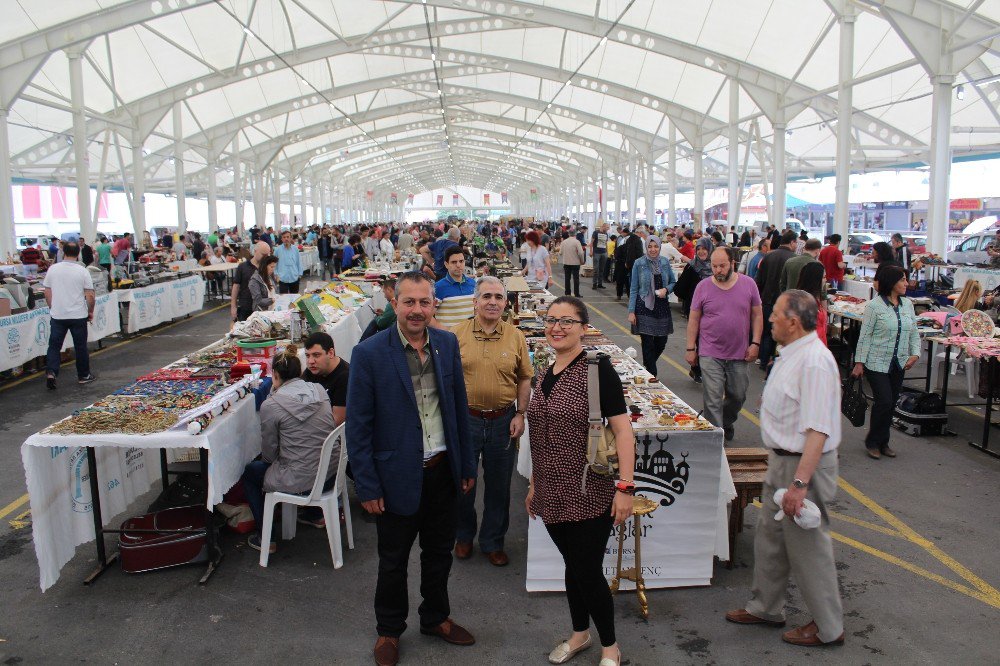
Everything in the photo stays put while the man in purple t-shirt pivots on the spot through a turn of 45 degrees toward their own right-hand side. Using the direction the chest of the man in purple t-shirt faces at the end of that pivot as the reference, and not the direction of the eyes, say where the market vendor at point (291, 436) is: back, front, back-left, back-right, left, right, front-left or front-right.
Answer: front

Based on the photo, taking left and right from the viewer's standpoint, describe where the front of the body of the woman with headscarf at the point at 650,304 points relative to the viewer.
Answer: facing the viewer

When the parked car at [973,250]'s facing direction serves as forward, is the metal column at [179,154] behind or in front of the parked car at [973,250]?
in front

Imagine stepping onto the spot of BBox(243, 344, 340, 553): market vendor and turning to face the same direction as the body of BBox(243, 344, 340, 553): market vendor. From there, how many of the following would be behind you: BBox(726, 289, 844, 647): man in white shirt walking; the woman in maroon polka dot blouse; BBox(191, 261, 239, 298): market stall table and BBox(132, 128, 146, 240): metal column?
2

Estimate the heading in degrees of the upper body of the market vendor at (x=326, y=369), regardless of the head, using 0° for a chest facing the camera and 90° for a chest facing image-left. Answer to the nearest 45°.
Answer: approximately 45°

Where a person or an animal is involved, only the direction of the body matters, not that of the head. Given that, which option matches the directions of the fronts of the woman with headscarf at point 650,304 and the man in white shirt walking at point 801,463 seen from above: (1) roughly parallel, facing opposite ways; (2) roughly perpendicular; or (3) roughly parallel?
roughly perpendicular

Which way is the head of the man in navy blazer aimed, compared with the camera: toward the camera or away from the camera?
toward the camera

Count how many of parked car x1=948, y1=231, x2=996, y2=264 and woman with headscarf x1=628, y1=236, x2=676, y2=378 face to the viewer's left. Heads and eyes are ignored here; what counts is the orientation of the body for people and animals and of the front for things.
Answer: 1

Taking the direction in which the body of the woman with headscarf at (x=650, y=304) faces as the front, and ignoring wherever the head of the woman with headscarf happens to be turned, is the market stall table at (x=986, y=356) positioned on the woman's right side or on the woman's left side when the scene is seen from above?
on the woman's left side

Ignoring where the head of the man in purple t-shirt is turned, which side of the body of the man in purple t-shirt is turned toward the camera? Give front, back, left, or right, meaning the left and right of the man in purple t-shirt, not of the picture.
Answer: front

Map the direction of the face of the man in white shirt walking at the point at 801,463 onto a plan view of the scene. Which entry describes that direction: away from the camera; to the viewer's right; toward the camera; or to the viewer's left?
to the viewer's left

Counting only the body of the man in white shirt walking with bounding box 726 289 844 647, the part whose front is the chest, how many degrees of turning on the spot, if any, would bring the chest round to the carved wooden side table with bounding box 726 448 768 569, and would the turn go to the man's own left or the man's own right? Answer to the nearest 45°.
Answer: approximately 90° to the man's own right

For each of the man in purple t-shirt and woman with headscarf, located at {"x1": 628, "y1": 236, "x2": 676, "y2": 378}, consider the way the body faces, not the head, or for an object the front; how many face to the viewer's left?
0

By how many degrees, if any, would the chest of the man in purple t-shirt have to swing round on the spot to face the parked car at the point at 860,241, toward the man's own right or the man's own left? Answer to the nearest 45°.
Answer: approximately 180°

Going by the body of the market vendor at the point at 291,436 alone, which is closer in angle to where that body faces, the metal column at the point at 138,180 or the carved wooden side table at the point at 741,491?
the metal column

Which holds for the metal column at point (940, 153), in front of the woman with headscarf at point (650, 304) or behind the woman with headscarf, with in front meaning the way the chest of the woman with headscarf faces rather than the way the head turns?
behind

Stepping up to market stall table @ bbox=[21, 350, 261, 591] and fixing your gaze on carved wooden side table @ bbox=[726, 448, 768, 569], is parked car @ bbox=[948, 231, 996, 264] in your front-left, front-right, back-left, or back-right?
front-left

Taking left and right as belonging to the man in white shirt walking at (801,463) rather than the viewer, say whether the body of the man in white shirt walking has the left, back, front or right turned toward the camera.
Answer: left

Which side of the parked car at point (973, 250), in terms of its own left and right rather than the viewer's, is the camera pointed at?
left
